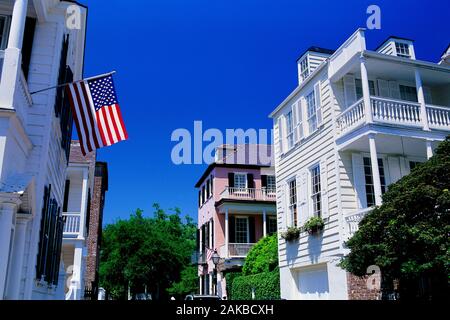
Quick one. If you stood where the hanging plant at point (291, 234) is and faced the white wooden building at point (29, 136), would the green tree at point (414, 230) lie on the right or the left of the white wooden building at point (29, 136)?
left

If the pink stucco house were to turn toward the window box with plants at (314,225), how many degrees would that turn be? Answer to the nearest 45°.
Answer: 0° — it already faces it

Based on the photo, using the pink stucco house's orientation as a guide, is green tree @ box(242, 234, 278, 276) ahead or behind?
ahead

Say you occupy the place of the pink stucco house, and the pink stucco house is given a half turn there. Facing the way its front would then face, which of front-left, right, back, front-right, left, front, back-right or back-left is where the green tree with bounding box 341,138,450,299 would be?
back

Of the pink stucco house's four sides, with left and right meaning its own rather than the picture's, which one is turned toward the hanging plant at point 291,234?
front

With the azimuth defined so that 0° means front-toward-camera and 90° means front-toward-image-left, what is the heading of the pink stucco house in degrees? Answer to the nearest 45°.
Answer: approximately 0°

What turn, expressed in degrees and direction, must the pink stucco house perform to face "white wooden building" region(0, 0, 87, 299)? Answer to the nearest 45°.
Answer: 0° — it already faces it

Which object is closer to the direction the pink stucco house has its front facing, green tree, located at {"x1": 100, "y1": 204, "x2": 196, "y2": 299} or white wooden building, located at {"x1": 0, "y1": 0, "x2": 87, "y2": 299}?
the white wooden building

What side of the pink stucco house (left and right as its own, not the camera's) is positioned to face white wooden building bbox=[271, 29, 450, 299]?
front

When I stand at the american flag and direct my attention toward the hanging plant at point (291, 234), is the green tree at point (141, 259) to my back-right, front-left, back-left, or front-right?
front-left

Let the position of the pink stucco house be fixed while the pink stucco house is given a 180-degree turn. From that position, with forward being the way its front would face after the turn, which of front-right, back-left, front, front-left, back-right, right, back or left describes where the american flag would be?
back

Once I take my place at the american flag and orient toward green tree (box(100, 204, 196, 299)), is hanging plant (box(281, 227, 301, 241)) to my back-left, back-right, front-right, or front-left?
front-right
